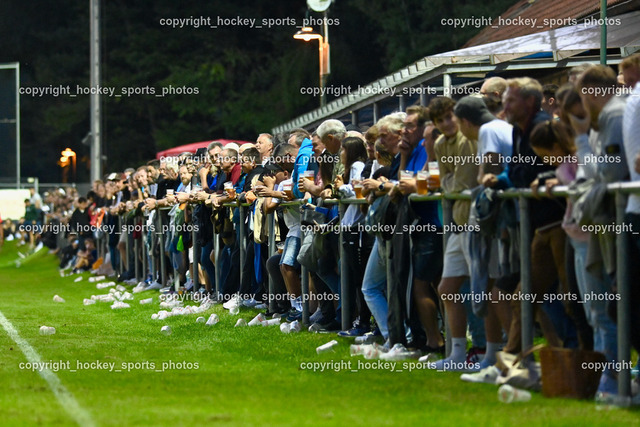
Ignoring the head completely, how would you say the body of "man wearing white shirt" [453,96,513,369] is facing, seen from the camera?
to the viewer's left

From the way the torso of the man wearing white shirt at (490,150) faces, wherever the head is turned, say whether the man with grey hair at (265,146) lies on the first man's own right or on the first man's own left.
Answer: on the first man's own right

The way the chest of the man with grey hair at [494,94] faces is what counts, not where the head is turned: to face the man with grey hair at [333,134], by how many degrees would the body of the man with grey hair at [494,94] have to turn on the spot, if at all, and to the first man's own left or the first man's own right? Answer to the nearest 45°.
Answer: approximately 45° to the first man's own right

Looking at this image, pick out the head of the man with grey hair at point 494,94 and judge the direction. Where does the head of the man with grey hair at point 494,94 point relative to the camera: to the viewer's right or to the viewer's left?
to the viewer's left

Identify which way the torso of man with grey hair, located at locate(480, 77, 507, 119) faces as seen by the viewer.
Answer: to the viewer's left

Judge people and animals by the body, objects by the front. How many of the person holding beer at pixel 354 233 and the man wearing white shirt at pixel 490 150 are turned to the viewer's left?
2

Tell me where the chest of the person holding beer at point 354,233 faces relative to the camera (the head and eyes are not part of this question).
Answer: to the viewer's left
